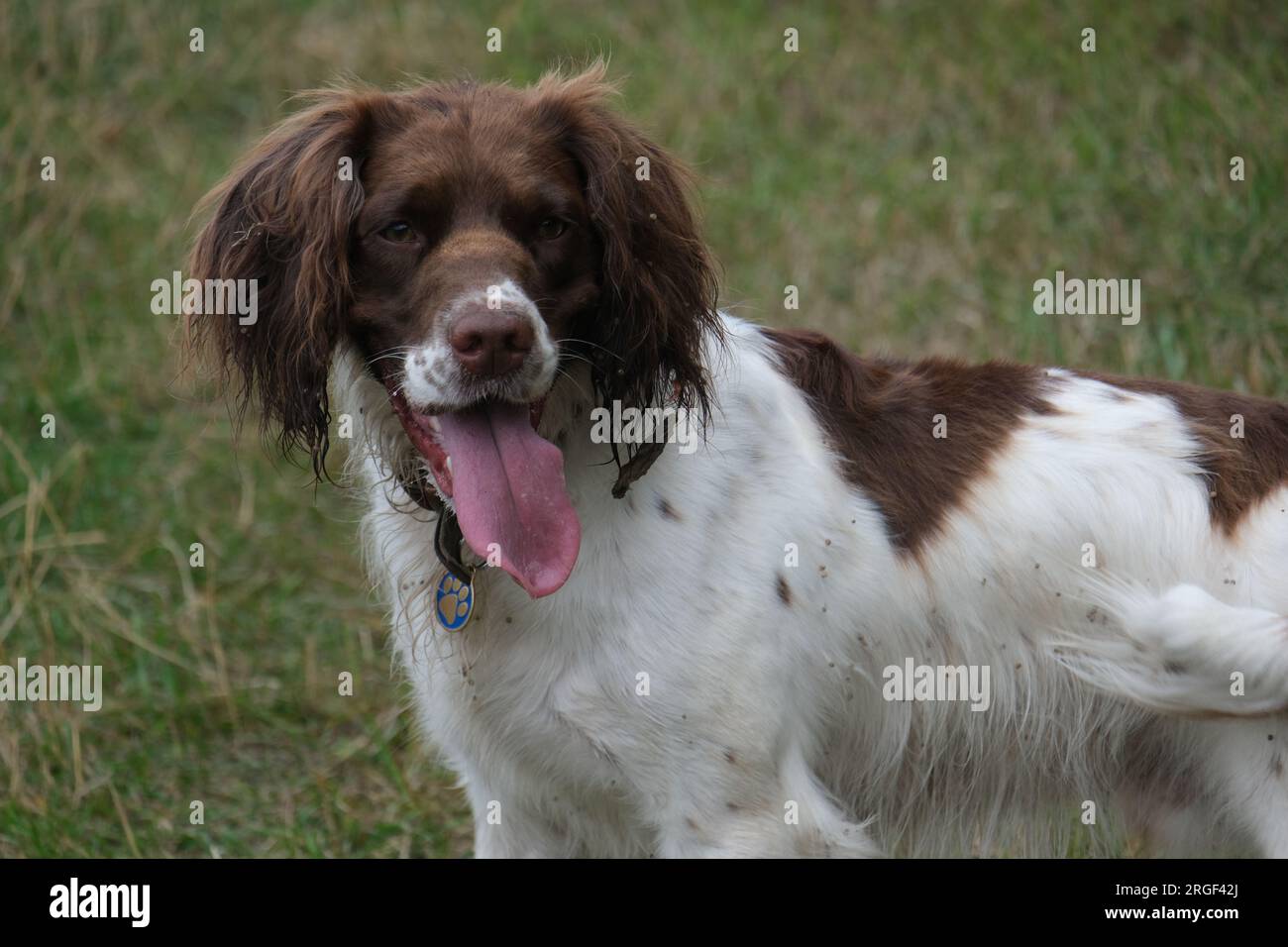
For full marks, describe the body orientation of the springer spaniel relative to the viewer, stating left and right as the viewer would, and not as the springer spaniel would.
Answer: facing the viewer and to the left of the viewer
